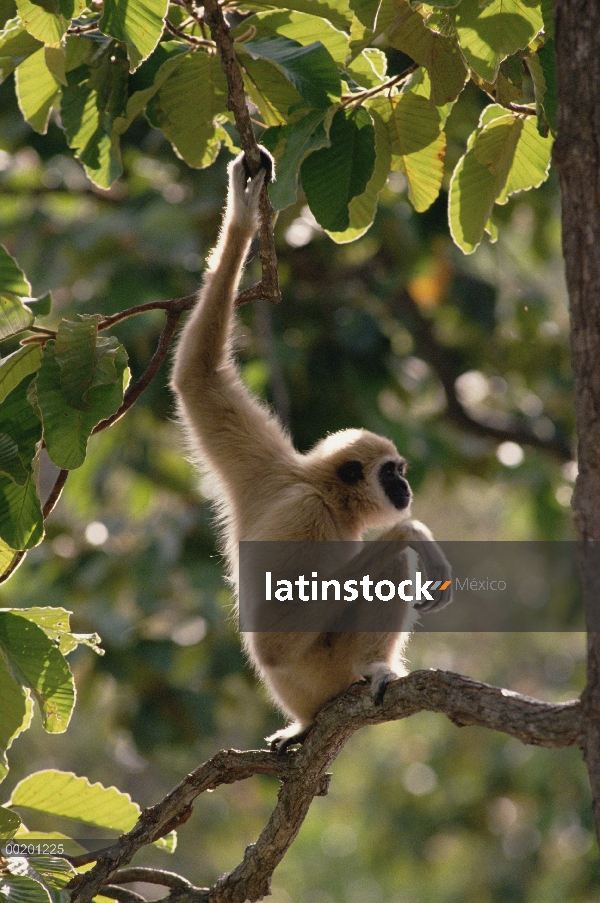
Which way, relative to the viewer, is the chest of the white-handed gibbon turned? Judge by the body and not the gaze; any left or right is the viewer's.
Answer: facing to the right of the viewer
